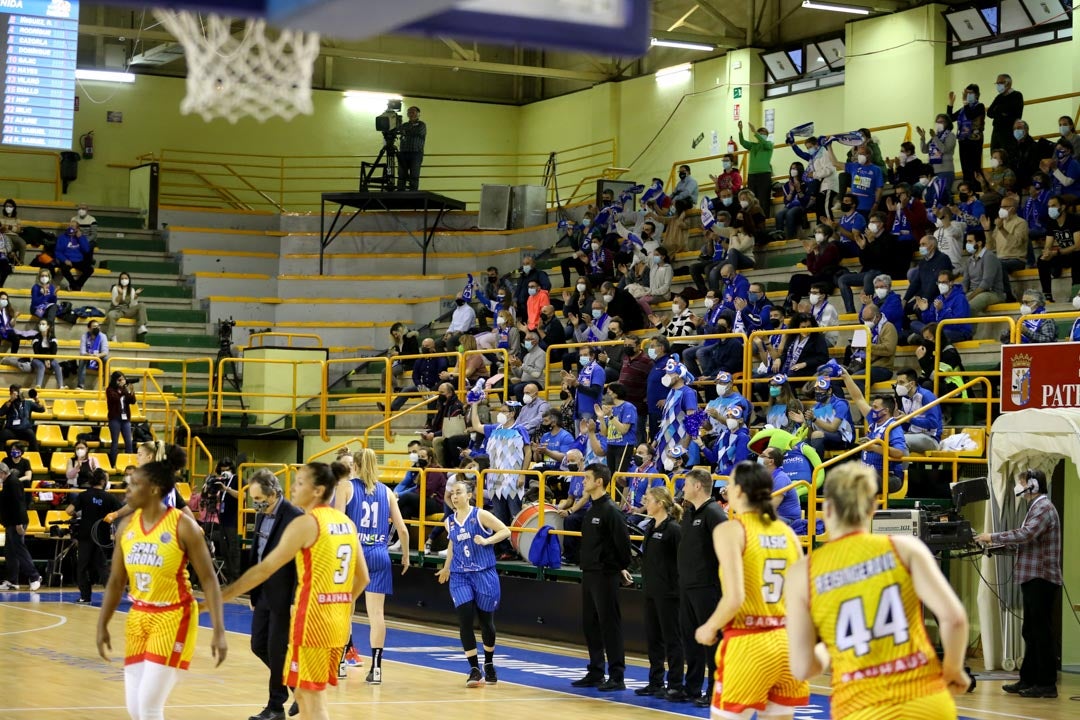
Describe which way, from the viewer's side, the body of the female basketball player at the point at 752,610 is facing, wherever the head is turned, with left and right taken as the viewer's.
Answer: facing away from the viewer and to the left of the viewer

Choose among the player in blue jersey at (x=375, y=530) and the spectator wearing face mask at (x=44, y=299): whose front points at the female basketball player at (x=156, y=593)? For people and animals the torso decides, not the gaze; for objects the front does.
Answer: the spectator wearing face mask

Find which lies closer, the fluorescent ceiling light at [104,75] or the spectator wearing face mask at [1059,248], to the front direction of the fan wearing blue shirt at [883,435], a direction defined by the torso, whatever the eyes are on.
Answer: the fluorescent ceiling light

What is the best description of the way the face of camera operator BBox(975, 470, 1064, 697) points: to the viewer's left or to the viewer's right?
to the viewer's left

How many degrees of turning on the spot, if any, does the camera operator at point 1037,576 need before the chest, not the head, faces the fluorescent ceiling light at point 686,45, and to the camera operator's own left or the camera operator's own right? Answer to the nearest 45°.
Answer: approximately 45° to the camera operator's own right

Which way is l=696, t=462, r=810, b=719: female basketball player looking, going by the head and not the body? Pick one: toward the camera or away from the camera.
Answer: away from the camera

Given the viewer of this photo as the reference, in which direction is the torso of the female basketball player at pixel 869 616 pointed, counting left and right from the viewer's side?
facing away from the viewer

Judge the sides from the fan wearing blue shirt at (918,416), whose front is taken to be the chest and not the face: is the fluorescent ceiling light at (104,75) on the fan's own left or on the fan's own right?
on the fan's own right

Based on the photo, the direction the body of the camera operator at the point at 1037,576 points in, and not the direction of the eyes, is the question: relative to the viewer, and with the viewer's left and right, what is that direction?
facing to the left of the viewer

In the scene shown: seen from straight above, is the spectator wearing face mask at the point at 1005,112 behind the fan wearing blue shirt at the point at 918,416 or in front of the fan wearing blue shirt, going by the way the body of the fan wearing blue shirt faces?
behind

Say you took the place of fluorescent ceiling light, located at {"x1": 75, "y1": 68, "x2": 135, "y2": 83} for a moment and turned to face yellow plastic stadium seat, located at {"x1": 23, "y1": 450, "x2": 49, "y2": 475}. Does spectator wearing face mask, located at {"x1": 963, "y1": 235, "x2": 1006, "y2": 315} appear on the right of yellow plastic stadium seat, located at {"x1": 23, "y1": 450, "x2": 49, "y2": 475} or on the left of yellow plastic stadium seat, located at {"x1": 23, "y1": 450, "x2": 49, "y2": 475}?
left
